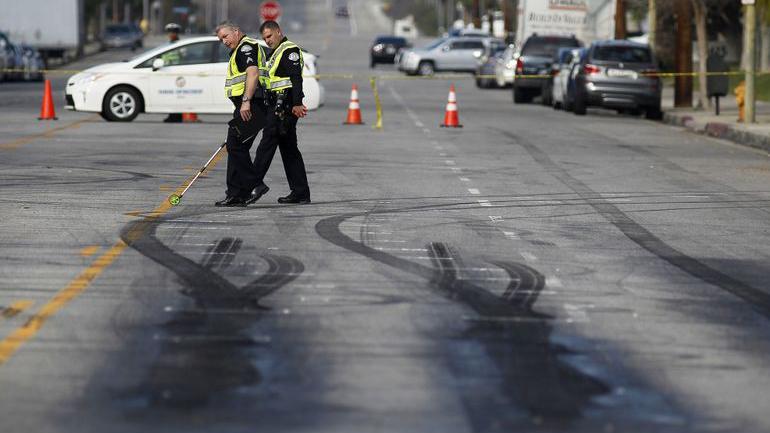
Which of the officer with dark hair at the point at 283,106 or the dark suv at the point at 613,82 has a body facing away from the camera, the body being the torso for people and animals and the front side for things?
the dark suv

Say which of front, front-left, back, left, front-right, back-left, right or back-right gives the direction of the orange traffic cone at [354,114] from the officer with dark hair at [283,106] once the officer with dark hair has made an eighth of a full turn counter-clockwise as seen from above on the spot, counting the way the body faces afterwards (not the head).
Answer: back-right

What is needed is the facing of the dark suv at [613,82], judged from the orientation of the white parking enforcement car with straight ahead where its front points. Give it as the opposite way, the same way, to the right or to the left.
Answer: to the right

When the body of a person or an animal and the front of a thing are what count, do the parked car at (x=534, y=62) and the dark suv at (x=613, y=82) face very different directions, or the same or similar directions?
same or similar directions

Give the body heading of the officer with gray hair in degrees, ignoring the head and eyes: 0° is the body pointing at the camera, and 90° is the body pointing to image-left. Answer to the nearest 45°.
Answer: approximately 90°

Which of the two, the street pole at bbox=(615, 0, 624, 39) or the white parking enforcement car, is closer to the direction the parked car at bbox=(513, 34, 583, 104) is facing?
the street pole

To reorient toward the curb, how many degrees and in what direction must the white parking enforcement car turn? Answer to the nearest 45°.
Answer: approximately 180°

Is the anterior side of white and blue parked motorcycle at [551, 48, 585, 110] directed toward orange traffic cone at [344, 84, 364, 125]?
no

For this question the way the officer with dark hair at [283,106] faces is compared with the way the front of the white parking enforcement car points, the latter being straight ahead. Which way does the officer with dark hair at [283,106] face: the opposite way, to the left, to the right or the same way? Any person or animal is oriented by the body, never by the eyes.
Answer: the same way

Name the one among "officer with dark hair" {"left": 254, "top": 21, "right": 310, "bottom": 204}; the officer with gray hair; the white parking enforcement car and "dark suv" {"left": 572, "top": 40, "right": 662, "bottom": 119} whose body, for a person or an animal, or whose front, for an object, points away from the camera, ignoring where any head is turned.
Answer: the dark suv

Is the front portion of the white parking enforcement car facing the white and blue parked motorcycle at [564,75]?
no

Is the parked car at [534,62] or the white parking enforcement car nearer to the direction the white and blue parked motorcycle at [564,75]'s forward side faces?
the parked car

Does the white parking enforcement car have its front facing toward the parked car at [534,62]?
no

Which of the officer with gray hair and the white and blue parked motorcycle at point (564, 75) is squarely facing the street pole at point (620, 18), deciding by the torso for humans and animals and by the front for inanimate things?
the white and blue parked motorcycle

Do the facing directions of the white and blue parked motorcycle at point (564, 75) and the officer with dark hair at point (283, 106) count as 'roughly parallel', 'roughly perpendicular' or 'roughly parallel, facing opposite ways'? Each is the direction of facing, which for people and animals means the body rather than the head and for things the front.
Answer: roughly perpendicular

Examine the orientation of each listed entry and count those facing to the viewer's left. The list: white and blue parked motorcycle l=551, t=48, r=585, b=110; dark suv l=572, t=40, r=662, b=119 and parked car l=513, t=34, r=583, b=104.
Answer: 0

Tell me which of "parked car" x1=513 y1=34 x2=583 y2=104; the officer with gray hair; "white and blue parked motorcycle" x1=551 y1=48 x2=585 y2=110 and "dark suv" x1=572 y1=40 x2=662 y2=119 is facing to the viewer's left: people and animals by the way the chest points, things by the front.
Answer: the officer with gray hair

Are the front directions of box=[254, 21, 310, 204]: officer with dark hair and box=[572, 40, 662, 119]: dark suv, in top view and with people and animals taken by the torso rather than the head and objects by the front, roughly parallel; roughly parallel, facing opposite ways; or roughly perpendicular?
roughly perpendicular

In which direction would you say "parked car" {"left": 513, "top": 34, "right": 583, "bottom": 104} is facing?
away from the camera

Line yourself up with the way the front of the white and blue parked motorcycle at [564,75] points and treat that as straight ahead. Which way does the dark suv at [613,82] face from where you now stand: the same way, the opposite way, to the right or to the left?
the same way

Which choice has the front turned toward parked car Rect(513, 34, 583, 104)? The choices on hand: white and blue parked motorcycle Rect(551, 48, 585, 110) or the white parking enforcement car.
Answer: white and blue parked motorcycle Rect(551, 48, 585, 110)
